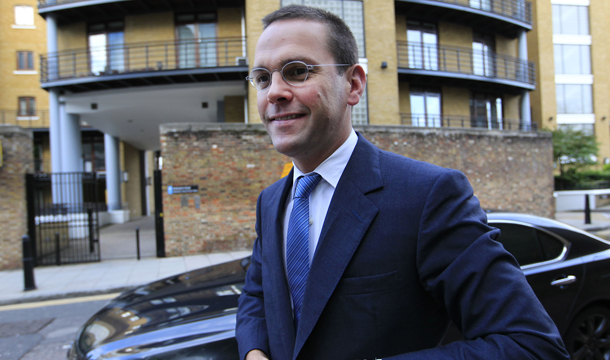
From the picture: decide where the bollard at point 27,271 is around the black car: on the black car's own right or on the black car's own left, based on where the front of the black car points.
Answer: on the black car's own right

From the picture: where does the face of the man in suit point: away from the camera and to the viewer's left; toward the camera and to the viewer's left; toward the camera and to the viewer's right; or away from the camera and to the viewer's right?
toward the camera and to the viewer's left

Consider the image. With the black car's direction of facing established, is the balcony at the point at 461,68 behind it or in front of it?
behind

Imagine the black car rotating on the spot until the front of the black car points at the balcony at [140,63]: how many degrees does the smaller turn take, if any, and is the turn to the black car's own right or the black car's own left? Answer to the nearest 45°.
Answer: approximately 90° to the black car's own right

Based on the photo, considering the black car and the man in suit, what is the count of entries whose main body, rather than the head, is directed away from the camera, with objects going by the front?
0

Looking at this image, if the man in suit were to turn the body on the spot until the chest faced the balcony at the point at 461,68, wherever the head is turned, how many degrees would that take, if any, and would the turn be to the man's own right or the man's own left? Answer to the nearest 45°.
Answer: approximately 135° to the man's own right

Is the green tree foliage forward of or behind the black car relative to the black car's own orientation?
behind

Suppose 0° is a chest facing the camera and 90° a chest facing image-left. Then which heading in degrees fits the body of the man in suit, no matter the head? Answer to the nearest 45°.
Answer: approximately 45°

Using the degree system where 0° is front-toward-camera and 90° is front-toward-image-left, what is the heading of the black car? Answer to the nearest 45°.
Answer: approximately 45°
